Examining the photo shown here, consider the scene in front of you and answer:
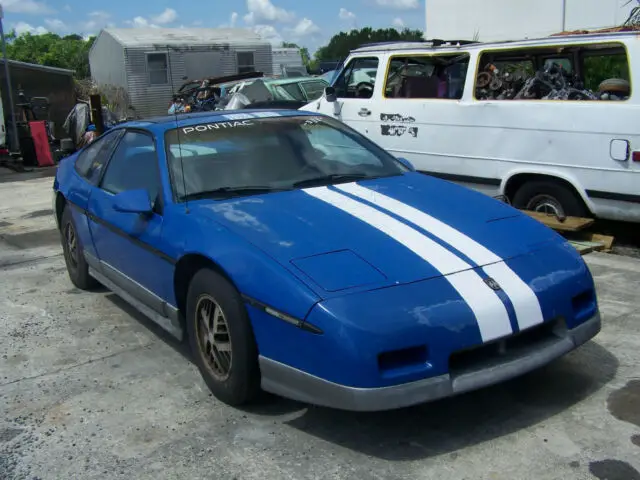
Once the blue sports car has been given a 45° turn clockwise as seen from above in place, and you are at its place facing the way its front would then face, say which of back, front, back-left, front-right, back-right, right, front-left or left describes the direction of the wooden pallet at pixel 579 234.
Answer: back-left

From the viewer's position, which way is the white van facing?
facing away from the viewer and to the left of the viewer

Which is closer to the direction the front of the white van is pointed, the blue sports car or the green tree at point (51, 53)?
the green tree

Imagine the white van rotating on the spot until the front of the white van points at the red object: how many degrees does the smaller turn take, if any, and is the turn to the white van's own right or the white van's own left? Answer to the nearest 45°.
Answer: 0° — it already faces it

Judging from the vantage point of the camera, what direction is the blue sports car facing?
facing the viewer and to the right of the viewer

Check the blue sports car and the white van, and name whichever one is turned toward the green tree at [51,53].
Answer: the white van

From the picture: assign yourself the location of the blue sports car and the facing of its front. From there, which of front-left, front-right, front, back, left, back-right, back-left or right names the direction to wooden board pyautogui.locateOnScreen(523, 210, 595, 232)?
left

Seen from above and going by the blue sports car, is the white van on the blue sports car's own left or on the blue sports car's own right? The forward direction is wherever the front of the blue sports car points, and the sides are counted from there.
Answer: on the blue sports car's own left

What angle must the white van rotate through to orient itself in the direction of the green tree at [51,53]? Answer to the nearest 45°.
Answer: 0° — it already faces it
